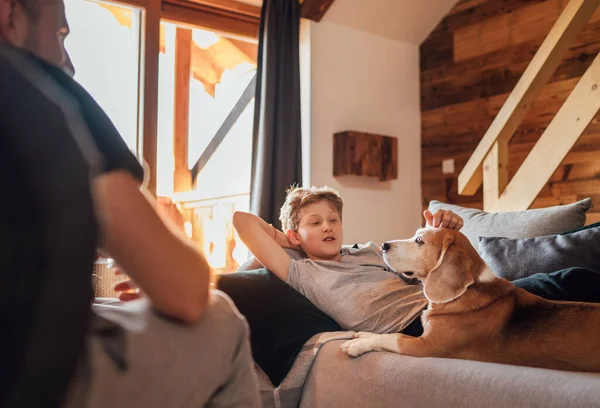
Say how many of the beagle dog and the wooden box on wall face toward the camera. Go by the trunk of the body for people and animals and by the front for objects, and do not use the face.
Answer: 1

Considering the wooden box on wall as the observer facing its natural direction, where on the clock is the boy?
The boy is roughly at 12 o'clock from the wooden box on wall.

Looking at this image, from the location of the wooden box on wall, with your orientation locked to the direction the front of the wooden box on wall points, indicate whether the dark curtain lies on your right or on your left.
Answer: on your right

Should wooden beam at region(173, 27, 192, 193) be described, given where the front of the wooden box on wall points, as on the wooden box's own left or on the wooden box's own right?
on the wooden box's own right

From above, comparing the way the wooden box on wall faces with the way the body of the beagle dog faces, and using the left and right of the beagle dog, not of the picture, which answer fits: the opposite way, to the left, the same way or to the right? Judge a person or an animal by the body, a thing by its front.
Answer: to the left

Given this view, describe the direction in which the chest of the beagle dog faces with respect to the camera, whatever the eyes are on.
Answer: to the viewer's left

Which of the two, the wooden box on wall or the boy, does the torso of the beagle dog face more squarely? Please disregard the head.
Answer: the boy

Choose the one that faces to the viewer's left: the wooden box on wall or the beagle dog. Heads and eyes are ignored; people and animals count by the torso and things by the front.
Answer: the beagle dog

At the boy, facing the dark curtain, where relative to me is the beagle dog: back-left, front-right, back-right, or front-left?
back-right
